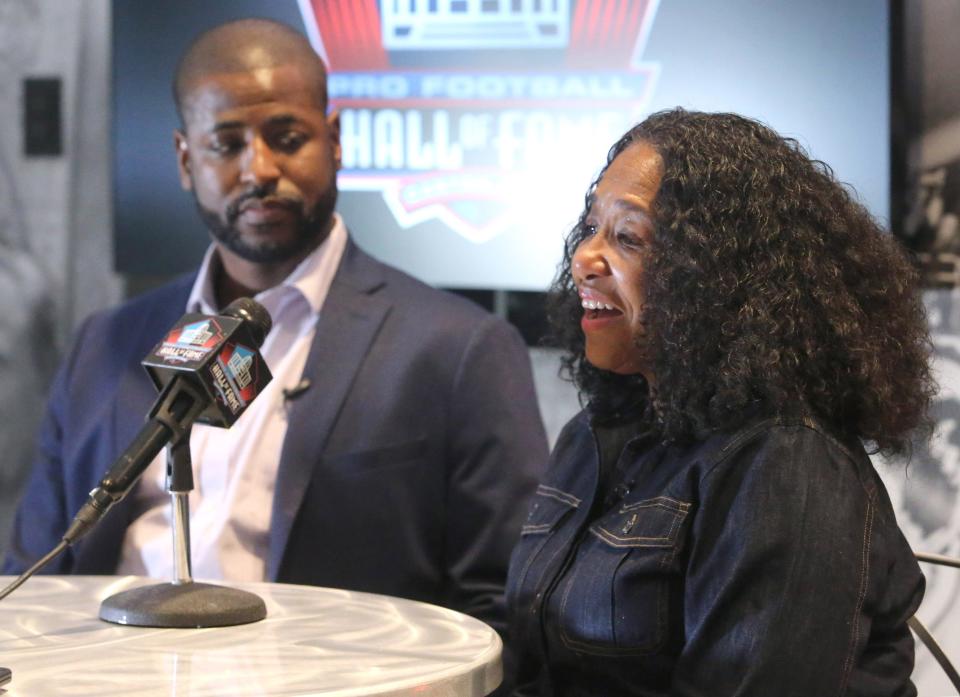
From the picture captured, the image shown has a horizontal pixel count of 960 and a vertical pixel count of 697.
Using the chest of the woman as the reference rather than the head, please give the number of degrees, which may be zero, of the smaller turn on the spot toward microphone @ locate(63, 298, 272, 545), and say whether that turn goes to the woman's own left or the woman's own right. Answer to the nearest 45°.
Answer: approximately 45° to the woman's own right

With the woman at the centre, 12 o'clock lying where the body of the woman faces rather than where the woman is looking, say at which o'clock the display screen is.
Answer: The display screen is roughly at 4 o'clock from the woman.

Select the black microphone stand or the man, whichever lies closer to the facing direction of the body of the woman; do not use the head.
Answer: the black microphone stand

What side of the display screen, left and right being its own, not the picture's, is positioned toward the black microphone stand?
front

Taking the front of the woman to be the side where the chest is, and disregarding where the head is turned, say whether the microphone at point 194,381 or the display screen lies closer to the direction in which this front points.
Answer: the microphone

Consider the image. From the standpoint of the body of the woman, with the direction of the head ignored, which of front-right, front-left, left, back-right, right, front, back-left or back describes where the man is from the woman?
right

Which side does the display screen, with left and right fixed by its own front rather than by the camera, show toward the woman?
front

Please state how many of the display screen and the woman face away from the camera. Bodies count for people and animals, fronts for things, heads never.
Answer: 0

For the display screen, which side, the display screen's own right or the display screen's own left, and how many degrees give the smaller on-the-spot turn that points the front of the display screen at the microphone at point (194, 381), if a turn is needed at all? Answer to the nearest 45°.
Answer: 0° — it already faces it
